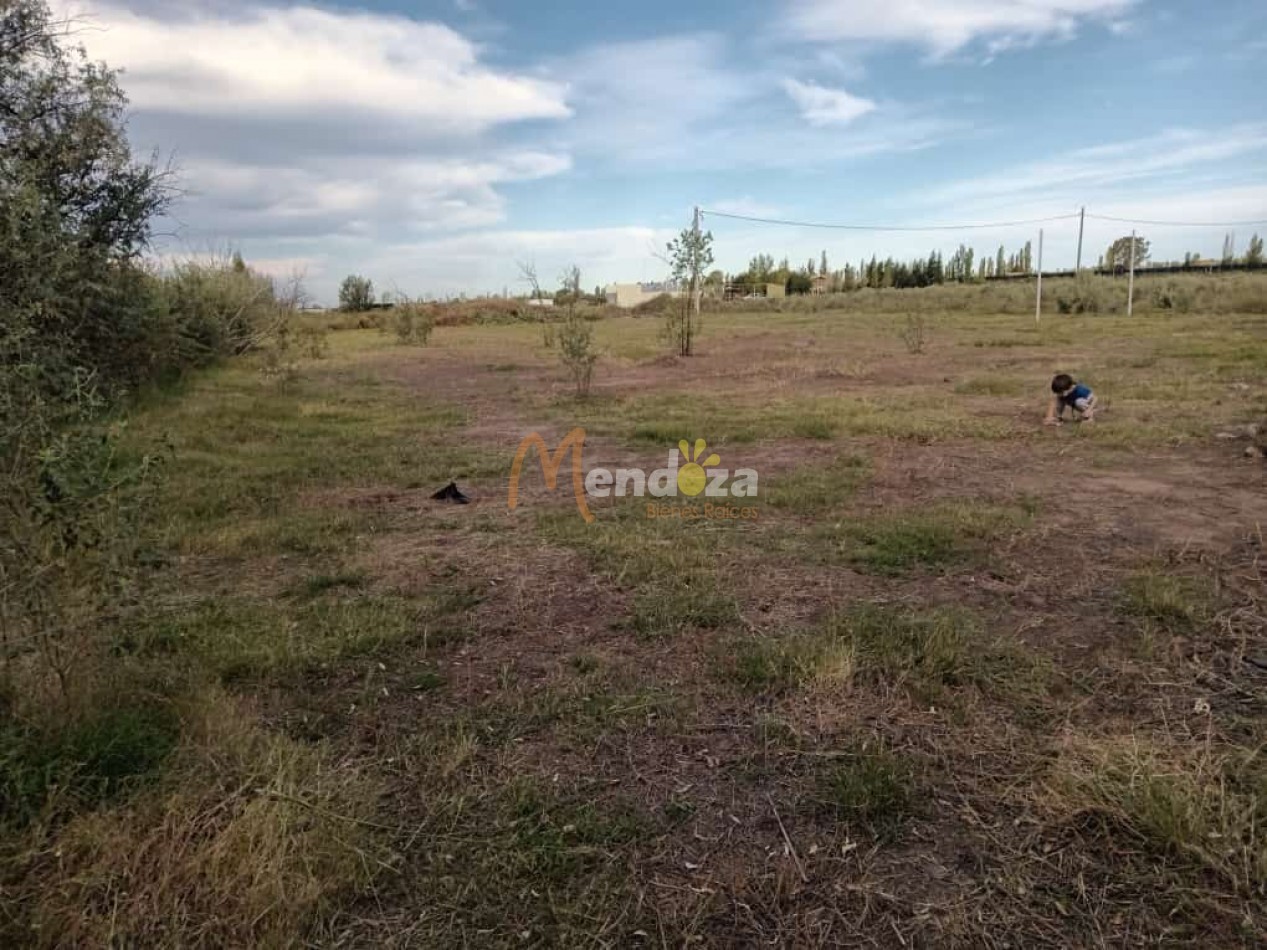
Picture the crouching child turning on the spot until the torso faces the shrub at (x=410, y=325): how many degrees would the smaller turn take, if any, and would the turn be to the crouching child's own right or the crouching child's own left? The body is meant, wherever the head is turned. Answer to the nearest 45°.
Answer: approximately 90° to the crouching child's own right

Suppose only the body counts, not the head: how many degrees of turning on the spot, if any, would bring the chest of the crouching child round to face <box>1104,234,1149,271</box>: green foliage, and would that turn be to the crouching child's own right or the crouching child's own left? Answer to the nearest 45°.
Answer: approximately 135° to the crouching child's own right

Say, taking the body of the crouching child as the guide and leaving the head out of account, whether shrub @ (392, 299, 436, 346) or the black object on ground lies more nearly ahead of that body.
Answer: the black object on ground

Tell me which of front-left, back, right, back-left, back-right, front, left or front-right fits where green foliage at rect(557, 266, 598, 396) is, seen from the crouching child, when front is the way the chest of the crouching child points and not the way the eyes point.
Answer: front-right

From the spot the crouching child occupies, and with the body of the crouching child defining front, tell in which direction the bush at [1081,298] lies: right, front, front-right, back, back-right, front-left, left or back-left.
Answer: back-right

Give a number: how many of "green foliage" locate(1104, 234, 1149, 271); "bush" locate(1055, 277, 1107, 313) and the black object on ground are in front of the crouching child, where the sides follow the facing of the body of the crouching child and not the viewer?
1

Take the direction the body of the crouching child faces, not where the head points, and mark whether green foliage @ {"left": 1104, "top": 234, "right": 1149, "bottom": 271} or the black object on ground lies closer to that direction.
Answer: the black object on ground

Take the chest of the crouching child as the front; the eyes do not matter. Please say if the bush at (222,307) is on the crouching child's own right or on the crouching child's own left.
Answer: on the crouching child's own right

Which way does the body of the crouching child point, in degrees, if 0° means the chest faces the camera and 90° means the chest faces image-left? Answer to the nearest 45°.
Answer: approximately 45°

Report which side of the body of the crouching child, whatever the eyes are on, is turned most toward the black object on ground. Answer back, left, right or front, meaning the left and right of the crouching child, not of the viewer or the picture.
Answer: front

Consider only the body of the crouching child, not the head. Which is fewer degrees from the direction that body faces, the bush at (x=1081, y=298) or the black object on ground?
the black object on ground
